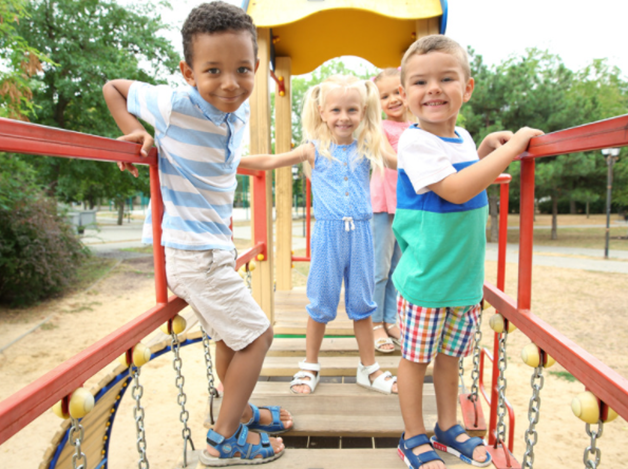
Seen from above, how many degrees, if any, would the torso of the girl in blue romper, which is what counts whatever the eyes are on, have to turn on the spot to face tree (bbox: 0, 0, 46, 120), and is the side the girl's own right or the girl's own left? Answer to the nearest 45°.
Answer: approximately 135° to the girl's own right

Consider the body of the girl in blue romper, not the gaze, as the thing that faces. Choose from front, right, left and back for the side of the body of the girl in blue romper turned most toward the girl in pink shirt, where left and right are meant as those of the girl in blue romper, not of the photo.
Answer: back

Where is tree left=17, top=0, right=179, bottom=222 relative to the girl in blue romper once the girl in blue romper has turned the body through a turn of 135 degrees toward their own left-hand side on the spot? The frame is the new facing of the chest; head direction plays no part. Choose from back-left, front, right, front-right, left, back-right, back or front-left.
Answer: left

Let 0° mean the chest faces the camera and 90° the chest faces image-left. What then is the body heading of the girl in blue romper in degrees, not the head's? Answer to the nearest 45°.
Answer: approximately 0°
